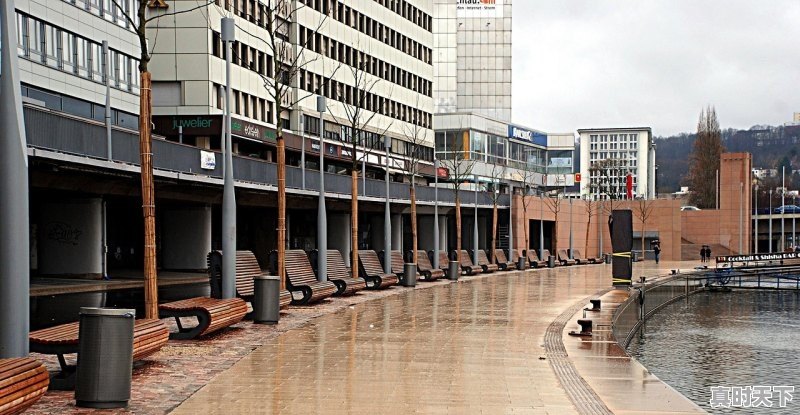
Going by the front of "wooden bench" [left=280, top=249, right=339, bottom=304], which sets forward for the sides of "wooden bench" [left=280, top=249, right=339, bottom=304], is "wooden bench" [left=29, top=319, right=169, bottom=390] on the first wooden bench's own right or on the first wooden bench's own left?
on the first wooden bench's own right

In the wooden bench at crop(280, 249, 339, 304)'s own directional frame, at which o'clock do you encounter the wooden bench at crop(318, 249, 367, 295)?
the wooden bench at crop(318, 249, 367, 295) is roughly at 8 o'clock from the wooden bench at crop(280, 249, 339, 304).

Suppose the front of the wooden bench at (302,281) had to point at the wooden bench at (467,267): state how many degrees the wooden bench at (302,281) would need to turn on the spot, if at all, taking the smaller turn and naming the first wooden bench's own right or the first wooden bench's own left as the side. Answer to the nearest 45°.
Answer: approximately 135° to the first wooden bench's own left

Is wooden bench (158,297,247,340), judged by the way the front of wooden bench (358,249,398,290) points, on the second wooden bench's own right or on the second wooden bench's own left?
on the second wooden bench's own right

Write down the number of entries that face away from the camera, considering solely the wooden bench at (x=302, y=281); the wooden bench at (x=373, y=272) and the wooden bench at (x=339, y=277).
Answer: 0

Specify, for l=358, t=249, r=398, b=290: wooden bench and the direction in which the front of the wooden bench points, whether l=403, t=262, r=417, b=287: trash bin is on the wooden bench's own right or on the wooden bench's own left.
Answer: on the wooden bench's own left

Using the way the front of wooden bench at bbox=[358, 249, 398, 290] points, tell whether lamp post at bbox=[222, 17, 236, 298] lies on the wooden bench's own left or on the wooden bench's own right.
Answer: on the wooden bench's own right

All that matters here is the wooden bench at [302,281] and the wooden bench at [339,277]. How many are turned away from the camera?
0

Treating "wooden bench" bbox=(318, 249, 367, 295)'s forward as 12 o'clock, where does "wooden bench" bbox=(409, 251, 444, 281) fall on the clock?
"wooden bench" bbox=(409, 251, 444, 281) is roughly at 8 o'clock from "wooden bench" bbox=(318, 249, 367, 295).

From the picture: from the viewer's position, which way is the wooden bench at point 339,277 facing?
facing the viewer and to the right of the viewer

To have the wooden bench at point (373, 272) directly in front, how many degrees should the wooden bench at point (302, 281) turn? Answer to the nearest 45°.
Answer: approximately 135° to its left
